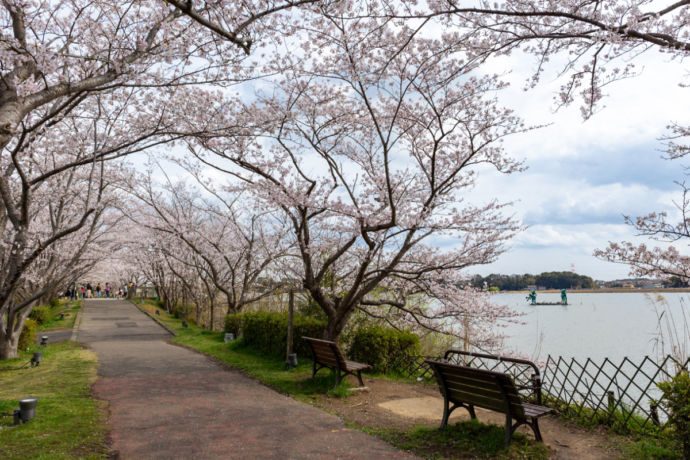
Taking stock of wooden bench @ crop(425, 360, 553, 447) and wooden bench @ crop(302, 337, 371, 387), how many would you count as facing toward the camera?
0
